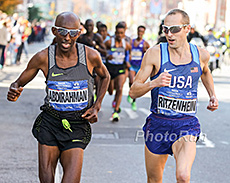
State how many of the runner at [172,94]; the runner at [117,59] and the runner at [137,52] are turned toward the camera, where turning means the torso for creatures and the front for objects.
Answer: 3

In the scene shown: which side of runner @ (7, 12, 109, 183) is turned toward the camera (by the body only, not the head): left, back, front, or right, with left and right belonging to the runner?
front

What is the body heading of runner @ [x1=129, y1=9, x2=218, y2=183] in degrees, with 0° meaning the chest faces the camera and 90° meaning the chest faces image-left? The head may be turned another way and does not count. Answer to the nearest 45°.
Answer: approximately 0°

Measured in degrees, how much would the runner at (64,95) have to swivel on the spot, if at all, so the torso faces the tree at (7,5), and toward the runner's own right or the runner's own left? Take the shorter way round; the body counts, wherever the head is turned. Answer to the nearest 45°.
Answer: approximately 180°

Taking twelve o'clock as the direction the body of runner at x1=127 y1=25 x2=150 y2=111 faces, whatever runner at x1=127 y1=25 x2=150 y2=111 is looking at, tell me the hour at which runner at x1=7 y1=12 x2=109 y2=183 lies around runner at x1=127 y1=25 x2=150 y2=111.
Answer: runner at x1=7 y1=12 x2=109 y2=183 is roughly at 12 o'clock from runner at x1=127 y1=25 x2=150 y2=111.

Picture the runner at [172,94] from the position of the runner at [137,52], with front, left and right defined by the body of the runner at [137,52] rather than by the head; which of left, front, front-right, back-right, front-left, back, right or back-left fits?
front

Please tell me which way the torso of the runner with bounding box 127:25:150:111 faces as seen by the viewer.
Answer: toward the camera

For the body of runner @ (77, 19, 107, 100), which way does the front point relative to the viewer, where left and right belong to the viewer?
facing the viewer

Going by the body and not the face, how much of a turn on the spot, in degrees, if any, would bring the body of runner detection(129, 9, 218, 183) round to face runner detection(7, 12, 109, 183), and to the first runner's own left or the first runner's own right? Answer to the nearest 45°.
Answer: approximately 90° to the first runner's own right

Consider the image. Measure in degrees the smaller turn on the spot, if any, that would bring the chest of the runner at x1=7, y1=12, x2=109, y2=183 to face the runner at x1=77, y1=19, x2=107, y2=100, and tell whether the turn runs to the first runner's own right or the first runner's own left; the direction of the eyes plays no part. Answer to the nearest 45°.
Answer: approximately 180°
